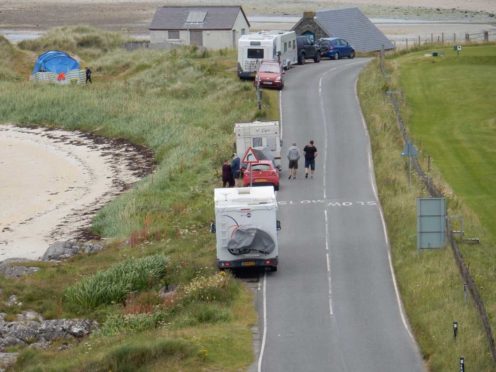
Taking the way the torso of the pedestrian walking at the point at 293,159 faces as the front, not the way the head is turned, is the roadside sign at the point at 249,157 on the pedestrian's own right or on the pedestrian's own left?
on the pedestrian's own left

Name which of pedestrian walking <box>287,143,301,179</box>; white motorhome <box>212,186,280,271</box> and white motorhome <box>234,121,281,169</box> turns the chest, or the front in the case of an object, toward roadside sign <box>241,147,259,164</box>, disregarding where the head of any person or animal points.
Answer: white motorhome <box>212,186,280,271</box>

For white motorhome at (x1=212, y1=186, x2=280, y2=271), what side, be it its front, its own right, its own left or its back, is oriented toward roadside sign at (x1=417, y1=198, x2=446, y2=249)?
right

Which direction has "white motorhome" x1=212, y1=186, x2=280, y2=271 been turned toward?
away from the camera

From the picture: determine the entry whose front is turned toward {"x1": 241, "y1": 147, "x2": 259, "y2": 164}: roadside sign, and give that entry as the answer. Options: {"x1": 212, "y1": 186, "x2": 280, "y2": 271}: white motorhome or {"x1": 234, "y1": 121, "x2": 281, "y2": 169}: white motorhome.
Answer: {"x1": 212, "y1": 186, "x2": 280, "y2": 271}: white motorhome

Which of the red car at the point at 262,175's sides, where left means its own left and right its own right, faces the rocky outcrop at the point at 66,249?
left

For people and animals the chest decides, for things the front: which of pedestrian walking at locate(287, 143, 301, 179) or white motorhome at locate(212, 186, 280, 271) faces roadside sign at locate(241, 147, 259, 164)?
the white motorhome

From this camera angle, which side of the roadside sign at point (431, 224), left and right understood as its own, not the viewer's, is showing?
back

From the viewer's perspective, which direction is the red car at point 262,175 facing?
away from the camera

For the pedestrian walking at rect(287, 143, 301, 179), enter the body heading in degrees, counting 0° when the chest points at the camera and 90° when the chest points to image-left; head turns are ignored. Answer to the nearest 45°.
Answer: approximately 180°

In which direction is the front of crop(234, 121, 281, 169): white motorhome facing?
away from the camera
